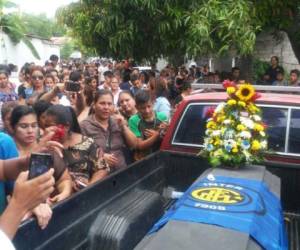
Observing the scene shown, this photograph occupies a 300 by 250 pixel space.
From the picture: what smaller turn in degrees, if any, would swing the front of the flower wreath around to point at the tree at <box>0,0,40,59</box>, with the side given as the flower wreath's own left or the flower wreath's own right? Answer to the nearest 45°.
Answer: approximately 135° to the flower wreath's own right

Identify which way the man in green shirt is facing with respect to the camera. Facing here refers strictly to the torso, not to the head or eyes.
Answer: toward the camera

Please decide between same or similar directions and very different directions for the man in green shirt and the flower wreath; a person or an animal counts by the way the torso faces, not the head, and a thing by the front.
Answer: same or similar directions

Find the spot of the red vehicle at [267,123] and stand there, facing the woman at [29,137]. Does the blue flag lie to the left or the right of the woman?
left

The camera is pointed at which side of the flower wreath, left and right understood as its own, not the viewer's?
front

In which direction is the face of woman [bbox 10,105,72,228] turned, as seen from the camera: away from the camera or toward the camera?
toward the camera

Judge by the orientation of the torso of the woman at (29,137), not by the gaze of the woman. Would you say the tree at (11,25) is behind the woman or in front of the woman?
behind

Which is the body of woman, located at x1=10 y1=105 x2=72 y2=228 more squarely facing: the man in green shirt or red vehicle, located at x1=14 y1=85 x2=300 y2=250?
the red vehicle

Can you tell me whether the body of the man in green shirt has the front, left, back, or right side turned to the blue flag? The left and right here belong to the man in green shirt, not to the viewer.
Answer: front

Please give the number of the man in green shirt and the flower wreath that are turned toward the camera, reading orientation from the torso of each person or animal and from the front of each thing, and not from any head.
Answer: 2

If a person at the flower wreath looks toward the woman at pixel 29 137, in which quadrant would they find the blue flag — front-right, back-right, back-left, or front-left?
front-left

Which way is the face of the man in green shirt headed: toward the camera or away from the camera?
toward the camera

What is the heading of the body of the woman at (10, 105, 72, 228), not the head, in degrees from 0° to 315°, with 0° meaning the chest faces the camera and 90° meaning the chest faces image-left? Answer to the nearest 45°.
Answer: approximately 315°

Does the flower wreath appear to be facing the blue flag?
yes
